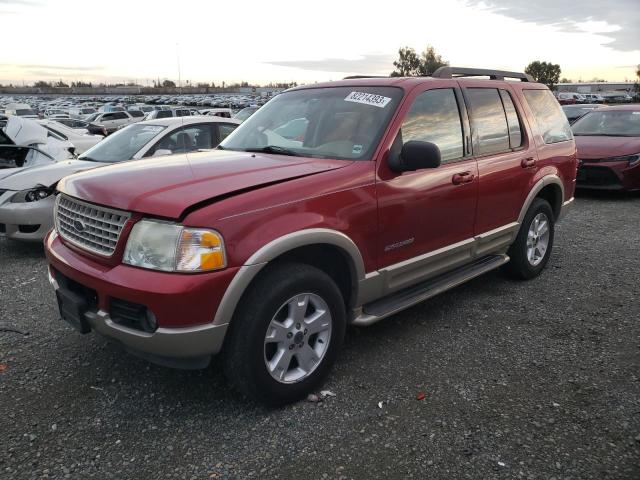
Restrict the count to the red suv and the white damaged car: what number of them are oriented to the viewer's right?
0

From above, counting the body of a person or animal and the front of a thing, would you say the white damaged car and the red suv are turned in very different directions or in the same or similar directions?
same or similar directions

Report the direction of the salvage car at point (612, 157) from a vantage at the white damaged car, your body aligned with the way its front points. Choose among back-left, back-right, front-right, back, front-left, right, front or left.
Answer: back-left

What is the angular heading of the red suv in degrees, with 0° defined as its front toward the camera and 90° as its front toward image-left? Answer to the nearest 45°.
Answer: approximately 45°

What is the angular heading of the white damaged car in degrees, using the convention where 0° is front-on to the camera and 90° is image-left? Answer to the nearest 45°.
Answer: approximately 45°

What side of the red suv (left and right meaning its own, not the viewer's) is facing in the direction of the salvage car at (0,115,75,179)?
right

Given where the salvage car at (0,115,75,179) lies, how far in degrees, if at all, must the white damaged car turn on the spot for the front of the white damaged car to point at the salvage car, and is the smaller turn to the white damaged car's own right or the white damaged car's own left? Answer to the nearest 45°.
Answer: approximately 90° to the white damaged car's own right

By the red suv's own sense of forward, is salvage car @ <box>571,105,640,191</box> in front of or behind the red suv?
behind

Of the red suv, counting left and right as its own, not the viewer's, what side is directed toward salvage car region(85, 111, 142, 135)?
right

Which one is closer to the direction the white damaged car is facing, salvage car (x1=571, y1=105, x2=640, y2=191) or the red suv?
the red suv
